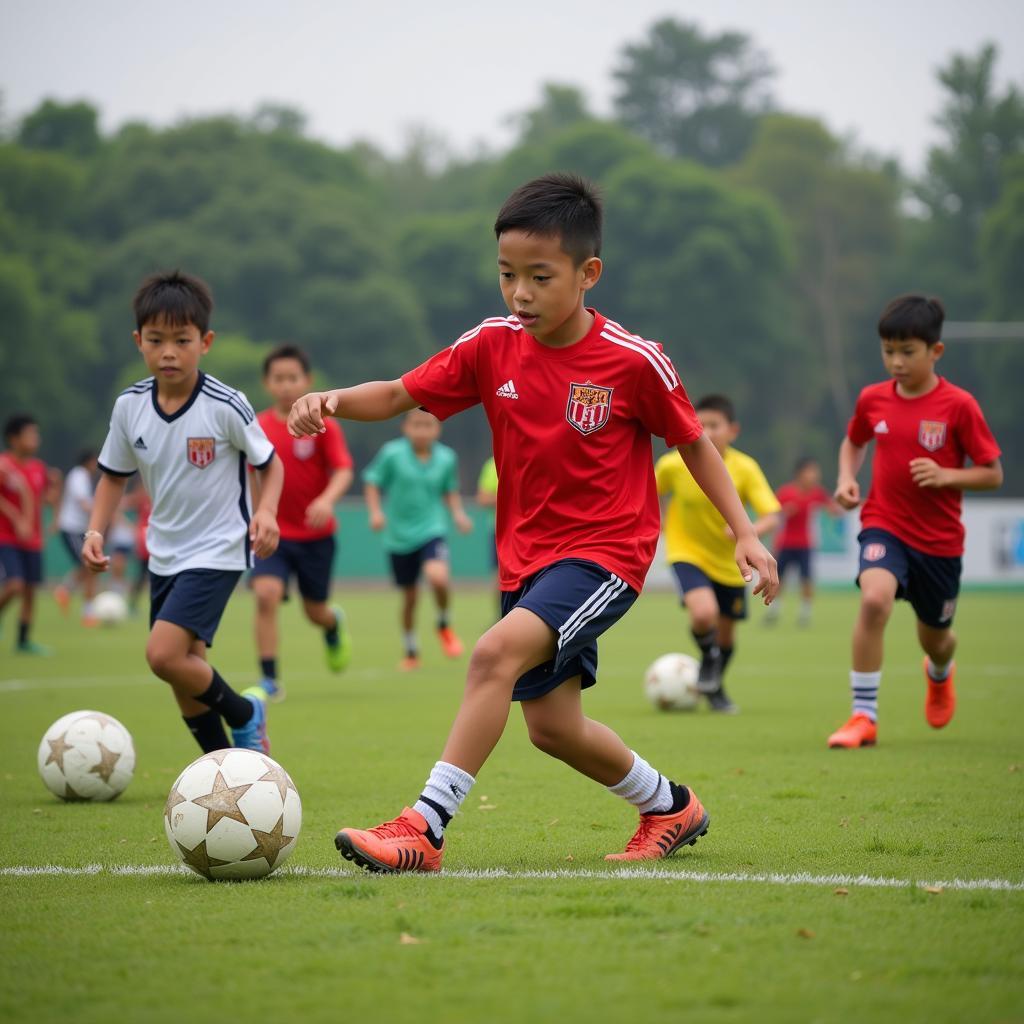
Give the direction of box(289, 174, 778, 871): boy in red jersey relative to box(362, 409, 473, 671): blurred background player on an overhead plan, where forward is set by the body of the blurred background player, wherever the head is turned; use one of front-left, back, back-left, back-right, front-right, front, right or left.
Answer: front

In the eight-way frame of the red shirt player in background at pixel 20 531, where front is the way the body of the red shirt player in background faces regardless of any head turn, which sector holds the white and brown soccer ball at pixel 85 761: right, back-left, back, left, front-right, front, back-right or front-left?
front-right

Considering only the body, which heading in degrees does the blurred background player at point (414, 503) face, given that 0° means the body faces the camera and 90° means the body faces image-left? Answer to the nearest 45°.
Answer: approximately 0°

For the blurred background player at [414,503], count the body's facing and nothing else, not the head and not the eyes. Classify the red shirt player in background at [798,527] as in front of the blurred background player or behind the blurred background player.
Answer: behind

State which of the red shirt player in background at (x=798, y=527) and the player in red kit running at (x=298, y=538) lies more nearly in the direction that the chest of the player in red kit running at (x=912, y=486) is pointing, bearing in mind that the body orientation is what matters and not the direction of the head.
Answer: the player in red kit running

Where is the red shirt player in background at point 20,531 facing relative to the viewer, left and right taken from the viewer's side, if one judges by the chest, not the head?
facing the viewer and to the right of the viewer

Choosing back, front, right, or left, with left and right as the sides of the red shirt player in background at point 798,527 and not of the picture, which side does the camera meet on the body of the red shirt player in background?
front

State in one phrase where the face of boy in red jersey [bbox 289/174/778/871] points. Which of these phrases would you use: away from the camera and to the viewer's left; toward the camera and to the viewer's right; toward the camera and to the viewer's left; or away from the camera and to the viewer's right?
toward the camera and to the viewer's left

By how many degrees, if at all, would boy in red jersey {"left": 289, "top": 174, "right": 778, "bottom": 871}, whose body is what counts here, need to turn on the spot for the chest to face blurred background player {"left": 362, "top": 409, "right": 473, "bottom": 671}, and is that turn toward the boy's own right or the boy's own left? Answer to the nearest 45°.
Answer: approximately 135° to the boy's own right

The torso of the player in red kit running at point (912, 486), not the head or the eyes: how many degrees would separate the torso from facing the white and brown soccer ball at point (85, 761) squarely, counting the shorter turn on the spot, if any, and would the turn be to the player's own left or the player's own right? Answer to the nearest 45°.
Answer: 0° — they already face it

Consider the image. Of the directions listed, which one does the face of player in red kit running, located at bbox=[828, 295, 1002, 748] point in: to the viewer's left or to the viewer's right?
to the viewer's left

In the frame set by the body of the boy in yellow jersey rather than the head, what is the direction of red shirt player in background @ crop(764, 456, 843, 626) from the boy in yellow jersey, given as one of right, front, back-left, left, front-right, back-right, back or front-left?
back
